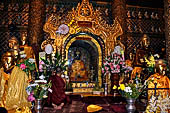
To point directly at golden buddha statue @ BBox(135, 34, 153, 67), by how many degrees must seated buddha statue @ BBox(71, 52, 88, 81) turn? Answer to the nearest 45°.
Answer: approximately 45° to its left

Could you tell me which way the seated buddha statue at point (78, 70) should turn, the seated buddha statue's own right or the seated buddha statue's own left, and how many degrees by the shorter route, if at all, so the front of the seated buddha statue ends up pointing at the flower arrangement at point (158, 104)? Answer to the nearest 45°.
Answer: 0° — it already faces it

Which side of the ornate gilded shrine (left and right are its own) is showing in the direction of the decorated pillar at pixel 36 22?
right

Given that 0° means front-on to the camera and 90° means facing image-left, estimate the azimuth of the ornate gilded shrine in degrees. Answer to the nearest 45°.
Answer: approximately 0°

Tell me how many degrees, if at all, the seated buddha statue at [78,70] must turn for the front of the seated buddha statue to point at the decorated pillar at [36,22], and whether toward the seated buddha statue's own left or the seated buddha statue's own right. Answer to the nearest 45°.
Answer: approximately 45° to the seated buddha statue's own right

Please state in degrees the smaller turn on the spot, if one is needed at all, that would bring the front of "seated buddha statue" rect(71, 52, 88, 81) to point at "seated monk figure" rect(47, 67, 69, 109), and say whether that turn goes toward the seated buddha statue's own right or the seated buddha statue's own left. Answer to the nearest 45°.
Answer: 0° — it already faces it

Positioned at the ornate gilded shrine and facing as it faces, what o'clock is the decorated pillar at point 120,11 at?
The decorated pillar is roughly at 8 o'clock from the ornate gilded shrine.

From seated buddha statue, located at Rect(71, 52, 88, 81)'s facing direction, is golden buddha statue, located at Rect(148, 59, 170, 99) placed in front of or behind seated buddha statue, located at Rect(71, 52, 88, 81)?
in front

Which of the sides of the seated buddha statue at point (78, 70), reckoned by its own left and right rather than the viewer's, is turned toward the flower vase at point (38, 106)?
front

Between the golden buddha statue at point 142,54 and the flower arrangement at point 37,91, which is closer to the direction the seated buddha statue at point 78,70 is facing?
the flower arrangement

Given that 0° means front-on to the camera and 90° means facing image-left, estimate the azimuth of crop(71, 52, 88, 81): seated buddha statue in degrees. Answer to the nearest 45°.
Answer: approximately 0°
